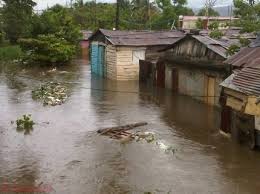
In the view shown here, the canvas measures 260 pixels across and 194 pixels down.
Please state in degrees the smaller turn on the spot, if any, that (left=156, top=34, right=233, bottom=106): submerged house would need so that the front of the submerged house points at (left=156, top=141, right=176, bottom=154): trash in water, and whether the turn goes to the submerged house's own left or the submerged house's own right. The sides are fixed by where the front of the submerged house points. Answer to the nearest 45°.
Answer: approximately 45° to the submerged house's own left

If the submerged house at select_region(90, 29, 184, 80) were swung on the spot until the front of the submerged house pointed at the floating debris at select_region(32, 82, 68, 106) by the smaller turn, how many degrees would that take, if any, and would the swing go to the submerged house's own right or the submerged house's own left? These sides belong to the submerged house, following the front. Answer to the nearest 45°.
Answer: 0° — it already faces it

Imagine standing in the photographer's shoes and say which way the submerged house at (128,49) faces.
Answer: facing the viewer and to the left of the viewer

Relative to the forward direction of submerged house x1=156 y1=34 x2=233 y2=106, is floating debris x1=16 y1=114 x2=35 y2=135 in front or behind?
in front

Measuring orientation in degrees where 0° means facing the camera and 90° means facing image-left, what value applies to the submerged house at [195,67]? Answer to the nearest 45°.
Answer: approximately 45°

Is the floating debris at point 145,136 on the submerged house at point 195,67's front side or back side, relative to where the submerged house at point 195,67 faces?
on the front side

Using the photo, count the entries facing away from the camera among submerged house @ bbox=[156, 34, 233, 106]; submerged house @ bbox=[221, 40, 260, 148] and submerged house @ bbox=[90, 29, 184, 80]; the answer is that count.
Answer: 0

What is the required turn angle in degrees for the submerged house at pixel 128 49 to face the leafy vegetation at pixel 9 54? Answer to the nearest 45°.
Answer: approximately 90° to its right

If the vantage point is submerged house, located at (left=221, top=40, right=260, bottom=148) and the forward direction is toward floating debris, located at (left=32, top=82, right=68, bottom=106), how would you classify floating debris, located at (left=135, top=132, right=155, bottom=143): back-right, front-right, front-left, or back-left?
front-left

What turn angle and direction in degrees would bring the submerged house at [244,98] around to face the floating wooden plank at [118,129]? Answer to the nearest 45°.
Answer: approximately 45° to its right

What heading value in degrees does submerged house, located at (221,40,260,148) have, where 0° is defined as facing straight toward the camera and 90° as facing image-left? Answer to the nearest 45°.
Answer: approximately 45°
